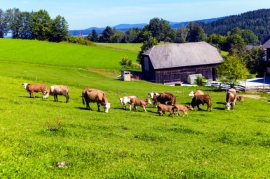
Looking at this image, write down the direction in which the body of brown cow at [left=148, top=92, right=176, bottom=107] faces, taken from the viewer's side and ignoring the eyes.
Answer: to the viewer's left

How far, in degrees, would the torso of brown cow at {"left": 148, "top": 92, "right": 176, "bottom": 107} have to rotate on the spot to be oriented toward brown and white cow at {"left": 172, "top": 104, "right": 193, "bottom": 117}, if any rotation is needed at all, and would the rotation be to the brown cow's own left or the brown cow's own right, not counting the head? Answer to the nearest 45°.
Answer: approximately 90° to the brown cow's own left

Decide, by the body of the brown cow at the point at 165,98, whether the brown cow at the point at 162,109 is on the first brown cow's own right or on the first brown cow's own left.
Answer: on the first brown cow's own left

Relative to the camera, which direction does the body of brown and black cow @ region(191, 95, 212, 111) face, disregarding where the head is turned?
to the viewer's left

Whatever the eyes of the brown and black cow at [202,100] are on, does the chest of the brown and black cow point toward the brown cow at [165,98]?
yes

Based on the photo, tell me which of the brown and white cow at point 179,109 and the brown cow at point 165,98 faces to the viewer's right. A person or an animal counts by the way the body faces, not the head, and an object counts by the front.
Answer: the brown and white cow

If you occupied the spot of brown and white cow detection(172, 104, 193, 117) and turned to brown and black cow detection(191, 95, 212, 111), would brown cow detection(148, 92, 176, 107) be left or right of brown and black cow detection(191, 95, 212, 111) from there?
left

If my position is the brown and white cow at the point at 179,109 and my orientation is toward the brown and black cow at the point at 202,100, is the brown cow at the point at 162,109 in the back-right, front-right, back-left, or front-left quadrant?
back-left

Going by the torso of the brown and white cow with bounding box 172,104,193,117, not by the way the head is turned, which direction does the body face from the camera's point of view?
to the viewer's right

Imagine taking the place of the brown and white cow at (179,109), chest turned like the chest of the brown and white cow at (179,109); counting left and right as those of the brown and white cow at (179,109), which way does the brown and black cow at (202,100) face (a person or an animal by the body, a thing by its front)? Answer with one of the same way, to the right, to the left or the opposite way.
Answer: the opposite way
